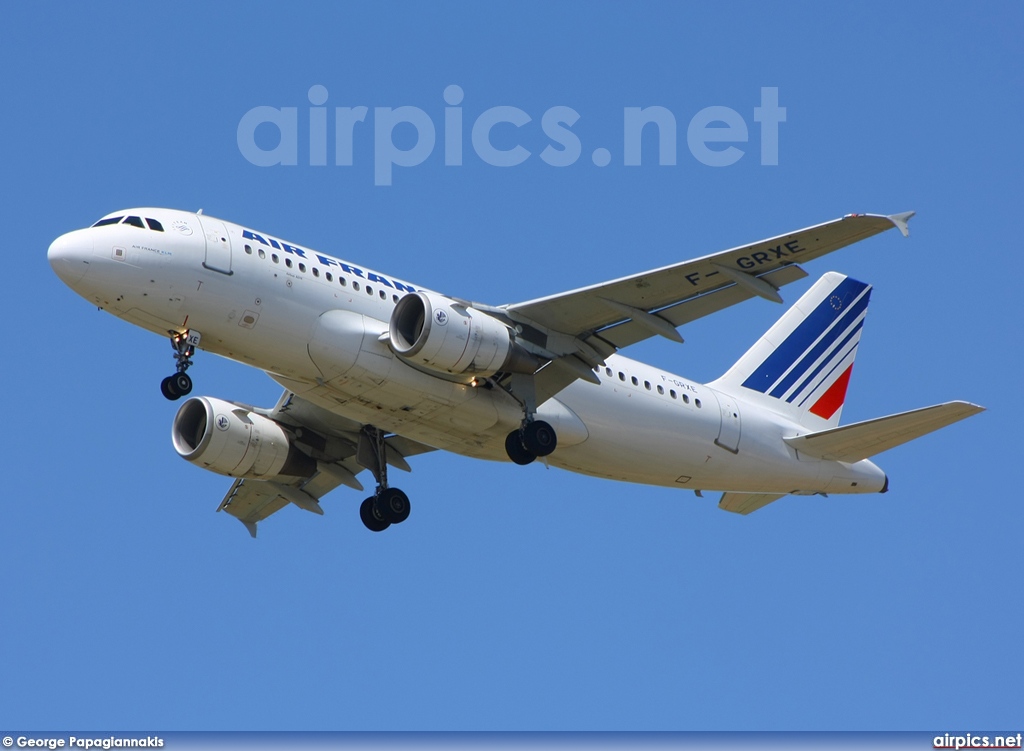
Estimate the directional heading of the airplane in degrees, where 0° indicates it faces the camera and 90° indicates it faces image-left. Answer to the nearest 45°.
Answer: approximately 45°
